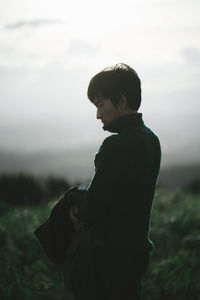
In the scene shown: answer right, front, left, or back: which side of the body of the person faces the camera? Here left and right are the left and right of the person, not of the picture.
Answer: left
